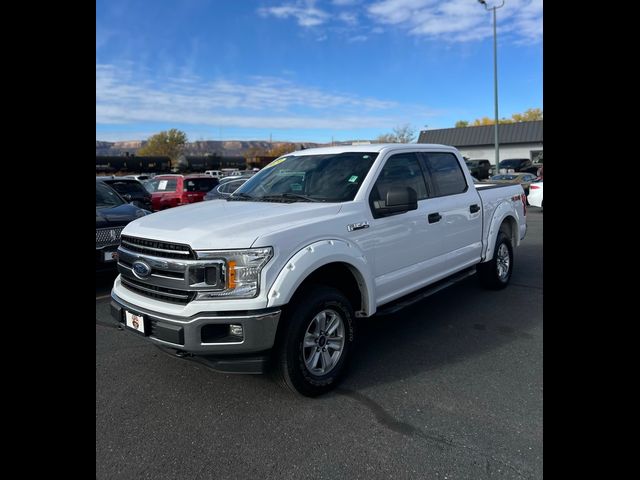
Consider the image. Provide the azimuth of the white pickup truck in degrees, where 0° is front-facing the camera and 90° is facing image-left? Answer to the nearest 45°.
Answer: approximately 45°

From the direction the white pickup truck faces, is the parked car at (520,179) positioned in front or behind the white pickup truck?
behind

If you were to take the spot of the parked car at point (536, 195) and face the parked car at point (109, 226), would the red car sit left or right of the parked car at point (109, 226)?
right
